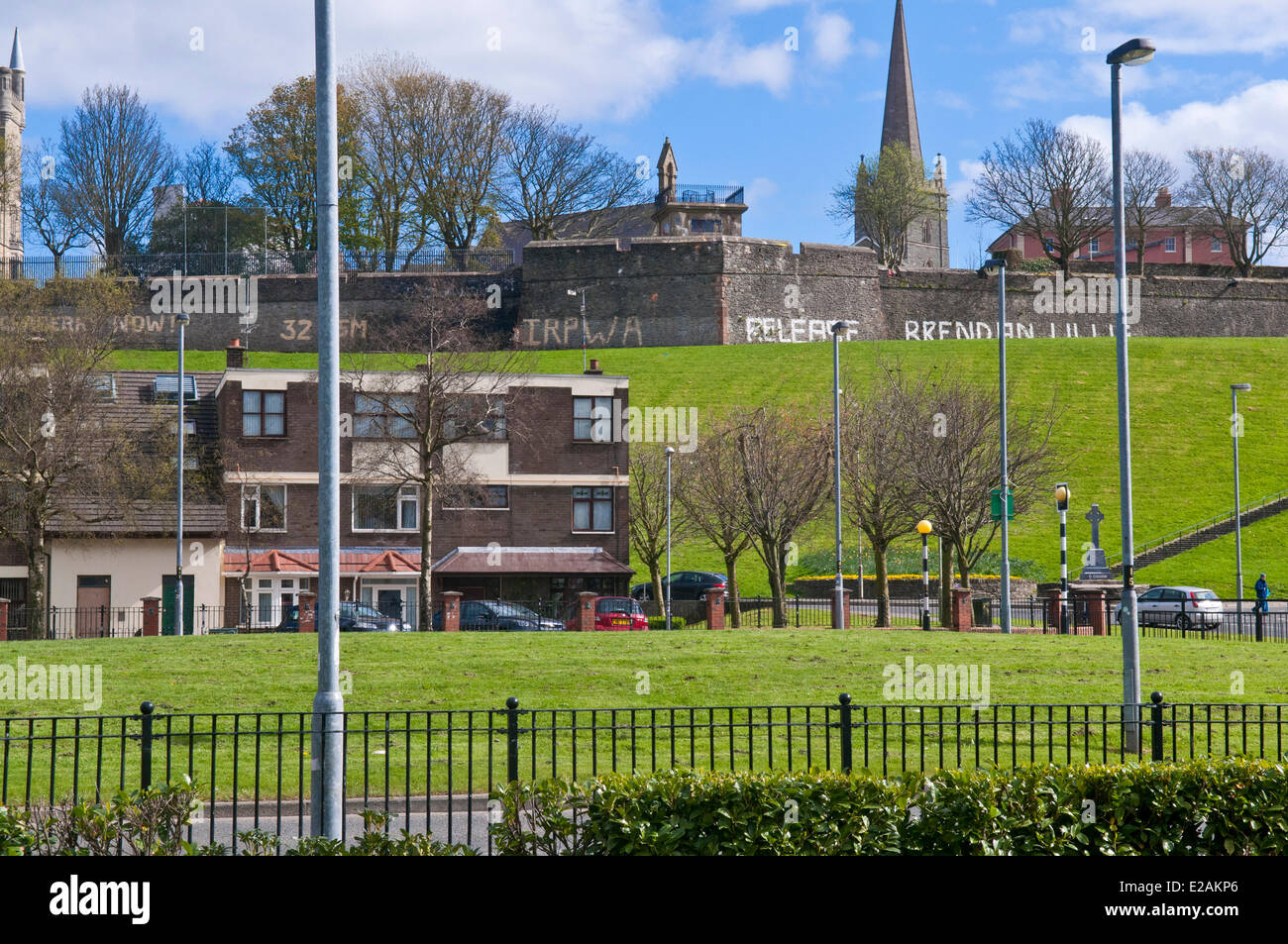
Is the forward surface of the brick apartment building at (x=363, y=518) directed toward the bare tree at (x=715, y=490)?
no

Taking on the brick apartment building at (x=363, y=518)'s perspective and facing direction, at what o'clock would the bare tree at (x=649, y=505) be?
The bare tree is roughly at 8 o'clock from the brick apartment building.

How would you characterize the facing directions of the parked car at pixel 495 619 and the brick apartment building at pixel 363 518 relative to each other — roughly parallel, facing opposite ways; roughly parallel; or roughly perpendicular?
roughly perpendicular

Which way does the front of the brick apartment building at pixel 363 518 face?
toward the camera

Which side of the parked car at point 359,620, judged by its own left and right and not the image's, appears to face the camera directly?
right

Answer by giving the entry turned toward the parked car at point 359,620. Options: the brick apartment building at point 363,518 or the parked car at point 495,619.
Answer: the brick apartment building

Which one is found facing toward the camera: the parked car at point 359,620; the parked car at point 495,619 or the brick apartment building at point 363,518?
the brick apartment building

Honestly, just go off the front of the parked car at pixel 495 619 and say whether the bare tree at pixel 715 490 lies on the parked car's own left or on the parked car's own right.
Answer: on the parked car's own left

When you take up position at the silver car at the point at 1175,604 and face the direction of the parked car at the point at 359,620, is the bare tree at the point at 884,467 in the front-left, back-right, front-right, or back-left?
front-right

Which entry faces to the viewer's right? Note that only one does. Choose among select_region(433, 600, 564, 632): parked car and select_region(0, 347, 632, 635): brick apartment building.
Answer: the parked car

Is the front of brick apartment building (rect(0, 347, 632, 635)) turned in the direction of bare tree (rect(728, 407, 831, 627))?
no

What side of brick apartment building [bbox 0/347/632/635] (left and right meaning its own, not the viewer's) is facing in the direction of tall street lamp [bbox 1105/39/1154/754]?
front

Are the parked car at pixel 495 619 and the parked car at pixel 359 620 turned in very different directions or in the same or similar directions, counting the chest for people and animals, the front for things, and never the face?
same or similar directions

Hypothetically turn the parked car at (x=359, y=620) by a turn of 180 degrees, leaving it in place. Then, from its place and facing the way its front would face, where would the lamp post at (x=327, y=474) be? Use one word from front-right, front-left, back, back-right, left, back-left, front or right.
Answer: left

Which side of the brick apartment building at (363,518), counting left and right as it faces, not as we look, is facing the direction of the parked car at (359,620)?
front

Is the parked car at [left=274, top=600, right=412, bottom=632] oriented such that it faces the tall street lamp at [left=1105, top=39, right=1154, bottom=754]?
no
